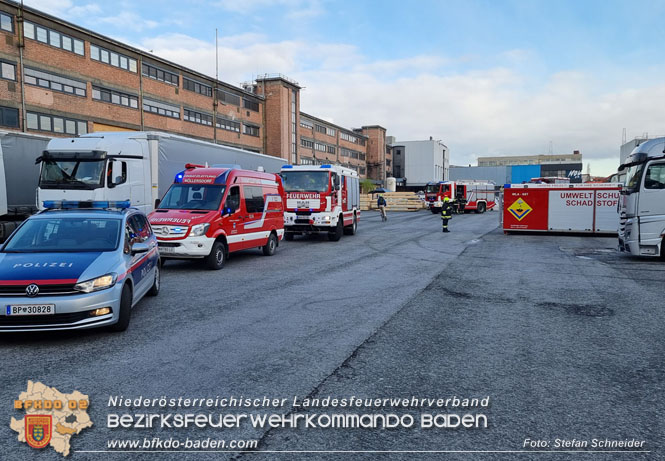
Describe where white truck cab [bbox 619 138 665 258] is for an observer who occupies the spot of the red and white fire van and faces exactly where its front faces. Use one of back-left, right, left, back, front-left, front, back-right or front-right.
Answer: back-left

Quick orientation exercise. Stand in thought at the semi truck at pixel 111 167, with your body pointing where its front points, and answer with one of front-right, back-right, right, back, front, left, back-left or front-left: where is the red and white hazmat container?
back-left

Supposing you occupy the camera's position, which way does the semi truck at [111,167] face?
facing the viewer and to the left of the viewer

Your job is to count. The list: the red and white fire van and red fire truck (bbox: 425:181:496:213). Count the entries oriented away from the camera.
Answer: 0

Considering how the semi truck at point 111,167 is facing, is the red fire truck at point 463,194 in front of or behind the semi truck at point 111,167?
behind

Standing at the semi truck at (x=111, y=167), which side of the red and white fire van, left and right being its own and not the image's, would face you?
right

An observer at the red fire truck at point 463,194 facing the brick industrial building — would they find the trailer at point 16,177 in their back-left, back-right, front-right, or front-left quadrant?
front-left

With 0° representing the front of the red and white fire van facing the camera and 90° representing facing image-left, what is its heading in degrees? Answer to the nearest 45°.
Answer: approximately 45°

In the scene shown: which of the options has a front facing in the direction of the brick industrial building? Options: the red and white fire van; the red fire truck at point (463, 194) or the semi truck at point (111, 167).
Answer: the red fire truck

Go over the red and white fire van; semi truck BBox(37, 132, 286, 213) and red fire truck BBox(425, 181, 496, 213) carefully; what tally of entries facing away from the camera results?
0

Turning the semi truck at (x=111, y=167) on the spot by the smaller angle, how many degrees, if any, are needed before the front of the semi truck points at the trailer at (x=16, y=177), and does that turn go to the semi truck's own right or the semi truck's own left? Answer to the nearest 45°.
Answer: approximately 90° to the semi truck's own right

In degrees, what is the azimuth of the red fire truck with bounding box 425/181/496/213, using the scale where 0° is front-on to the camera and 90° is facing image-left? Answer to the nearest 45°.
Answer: approximately 45°

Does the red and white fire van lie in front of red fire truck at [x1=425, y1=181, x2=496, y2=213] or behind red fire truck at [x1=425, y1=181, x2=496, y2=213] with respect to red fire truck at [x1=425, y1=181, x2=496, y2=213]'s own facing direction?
in front

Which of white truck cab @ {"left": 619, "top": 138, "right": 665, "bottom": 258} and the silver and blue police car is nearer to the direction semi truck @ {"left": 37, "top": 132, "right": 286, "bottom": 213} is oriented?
the silver and blue police car

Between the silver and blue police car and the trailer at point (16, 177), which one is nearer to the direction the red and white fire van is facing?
the silver and blue police car

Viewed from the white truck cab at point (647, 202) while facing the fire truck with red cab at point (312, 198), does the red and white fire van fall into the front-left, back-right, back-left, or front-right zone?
front-left
